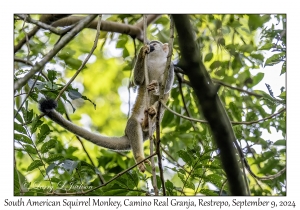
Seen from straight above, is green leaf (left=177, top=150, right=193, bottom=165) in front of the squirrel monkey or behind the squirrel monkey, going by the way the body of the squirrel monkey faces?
in front

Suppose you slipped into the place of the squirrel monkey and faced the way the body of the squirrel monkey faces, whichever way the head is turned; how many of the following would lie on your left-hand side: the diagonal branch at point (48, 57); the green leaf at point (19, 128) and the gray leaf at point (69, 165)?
0

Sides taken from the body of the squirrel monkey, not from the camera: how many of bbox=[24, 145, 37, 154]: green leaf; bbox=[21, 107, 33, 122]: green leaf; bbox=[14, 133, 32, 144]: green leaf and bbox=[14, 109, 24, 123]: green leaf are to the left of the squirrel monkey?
0

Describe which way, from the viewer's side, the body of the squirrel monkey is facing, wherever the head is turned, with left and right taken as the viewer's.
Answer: facing the viewer and to the right of the viewer

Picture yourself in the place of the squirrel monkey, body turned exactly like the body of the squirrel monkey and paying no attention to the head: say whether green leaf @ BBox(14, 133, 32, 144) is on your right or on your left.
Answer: on your right
